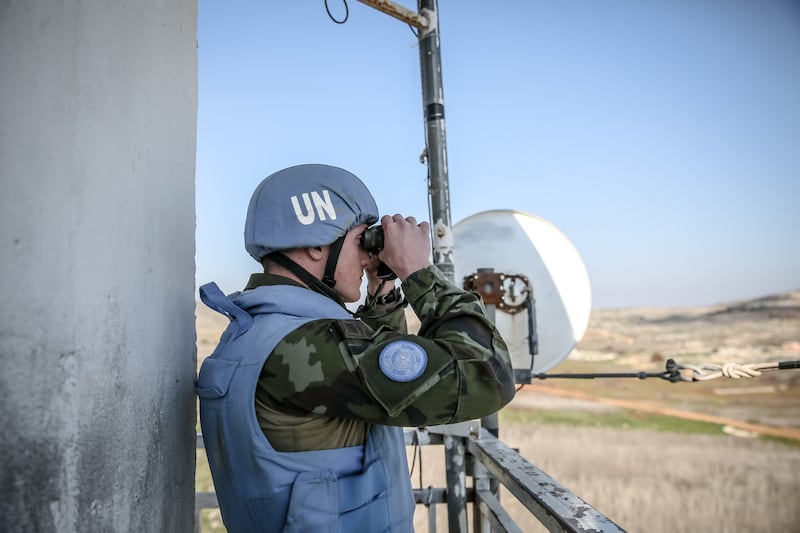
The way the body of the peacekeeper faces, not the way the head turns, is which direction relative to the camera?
to the viewer's right

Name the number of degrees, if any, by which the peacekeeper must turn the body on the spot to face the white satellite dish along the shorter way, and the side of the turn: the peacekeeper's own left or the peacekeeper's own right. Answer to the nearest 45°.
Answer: approximately 45° to the peacekeeper's own left
